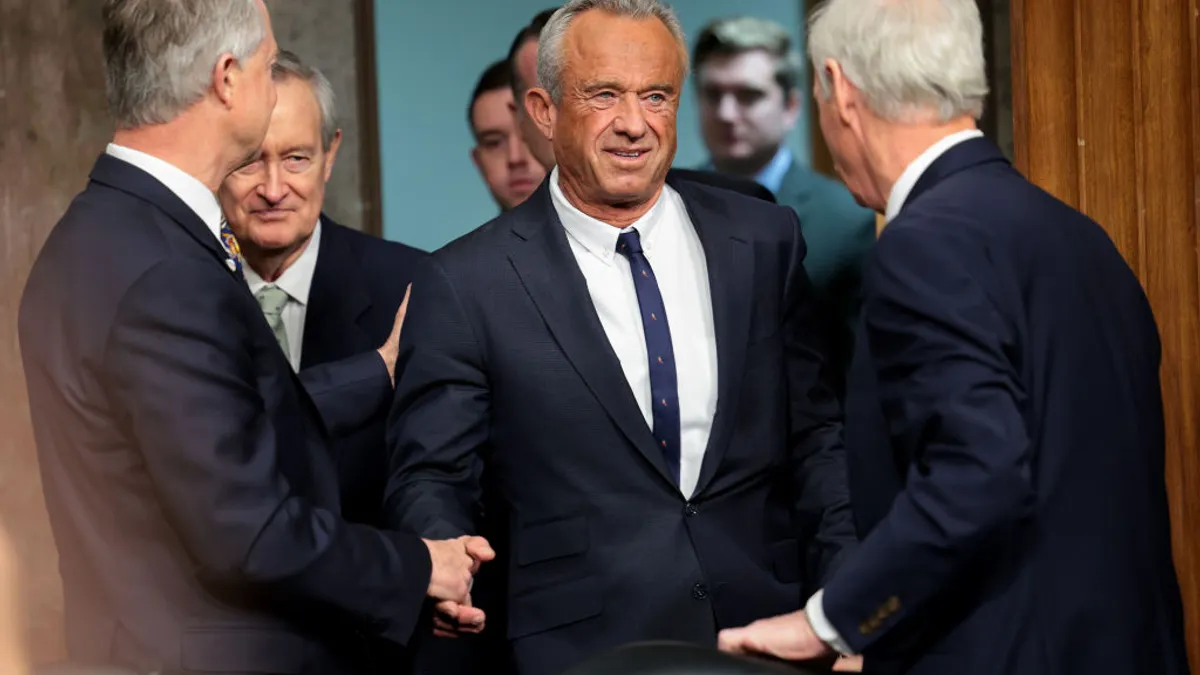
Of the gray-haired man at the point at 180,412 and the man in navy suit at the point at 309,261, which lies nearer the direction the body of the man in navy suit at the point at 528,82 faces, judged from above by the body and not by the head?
the gray-haired man

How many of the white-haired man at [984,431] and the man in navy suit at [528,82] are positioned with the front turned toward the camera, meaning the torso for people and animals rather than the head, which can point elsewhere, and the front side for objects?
1

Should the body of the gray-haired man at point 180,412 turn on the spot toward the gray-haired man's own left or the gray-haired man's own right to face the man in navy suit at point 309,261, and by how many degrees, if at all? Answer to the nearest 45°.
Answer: approximately 45° to the gray-haired man's own left

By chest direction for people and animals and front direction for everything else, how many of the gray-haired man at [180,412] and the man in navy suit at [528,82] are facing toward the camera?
1

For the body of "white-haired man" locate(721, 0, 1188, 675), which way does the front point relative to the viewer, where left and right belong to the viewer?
facing away from the viewer and to the left of the viewer

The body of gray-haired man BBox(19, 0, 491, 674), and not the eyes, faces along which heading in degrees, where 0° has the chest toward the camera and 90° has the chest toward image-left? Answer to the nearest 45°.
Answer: approximately 225°

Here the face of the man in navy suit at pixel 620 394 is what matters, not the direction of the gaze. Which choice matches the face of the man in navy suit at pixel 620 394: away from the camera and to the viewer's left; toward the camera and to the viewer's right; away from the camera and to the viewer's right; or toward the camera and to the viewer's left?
toward the camera and to the viewer's right

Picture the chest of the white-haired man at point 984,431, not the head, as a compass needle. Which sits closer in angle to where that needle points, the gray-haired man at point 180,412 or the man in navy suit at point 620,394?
the man in navy suit
